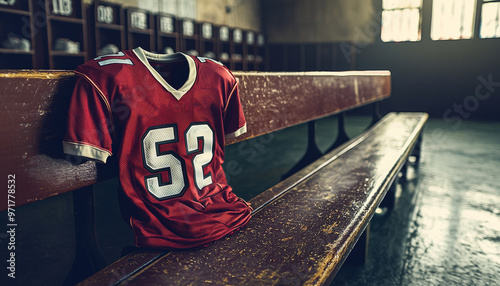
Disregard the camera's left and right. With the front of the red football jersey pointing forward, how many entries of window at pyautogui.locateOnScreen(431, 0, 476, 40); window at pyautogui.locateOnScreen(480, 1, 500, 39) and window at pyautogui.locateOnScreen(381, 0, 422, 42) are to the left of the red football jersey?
3

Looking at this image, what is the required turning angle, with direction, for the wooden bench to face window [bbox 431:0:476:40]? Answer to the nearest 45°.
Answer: approximately 90° to its left

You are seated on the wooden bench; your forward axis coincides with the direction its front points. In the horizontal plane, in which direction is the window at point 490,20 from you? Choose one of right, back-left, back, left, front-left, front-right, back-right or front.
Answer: left

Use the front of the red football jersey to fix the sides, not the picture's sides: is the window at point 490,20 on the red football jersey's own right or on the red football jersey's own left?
on the red football jersey's own left

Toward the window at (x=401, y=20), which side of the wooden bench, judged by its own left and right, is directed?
left

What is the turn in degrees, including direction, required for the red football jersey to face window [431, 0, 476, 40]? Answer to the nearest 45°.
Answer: approximately 90° to its left

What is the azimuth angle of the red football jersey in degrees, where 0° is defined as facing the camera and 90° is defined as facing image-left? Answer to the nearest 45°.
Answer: approximately 315°
